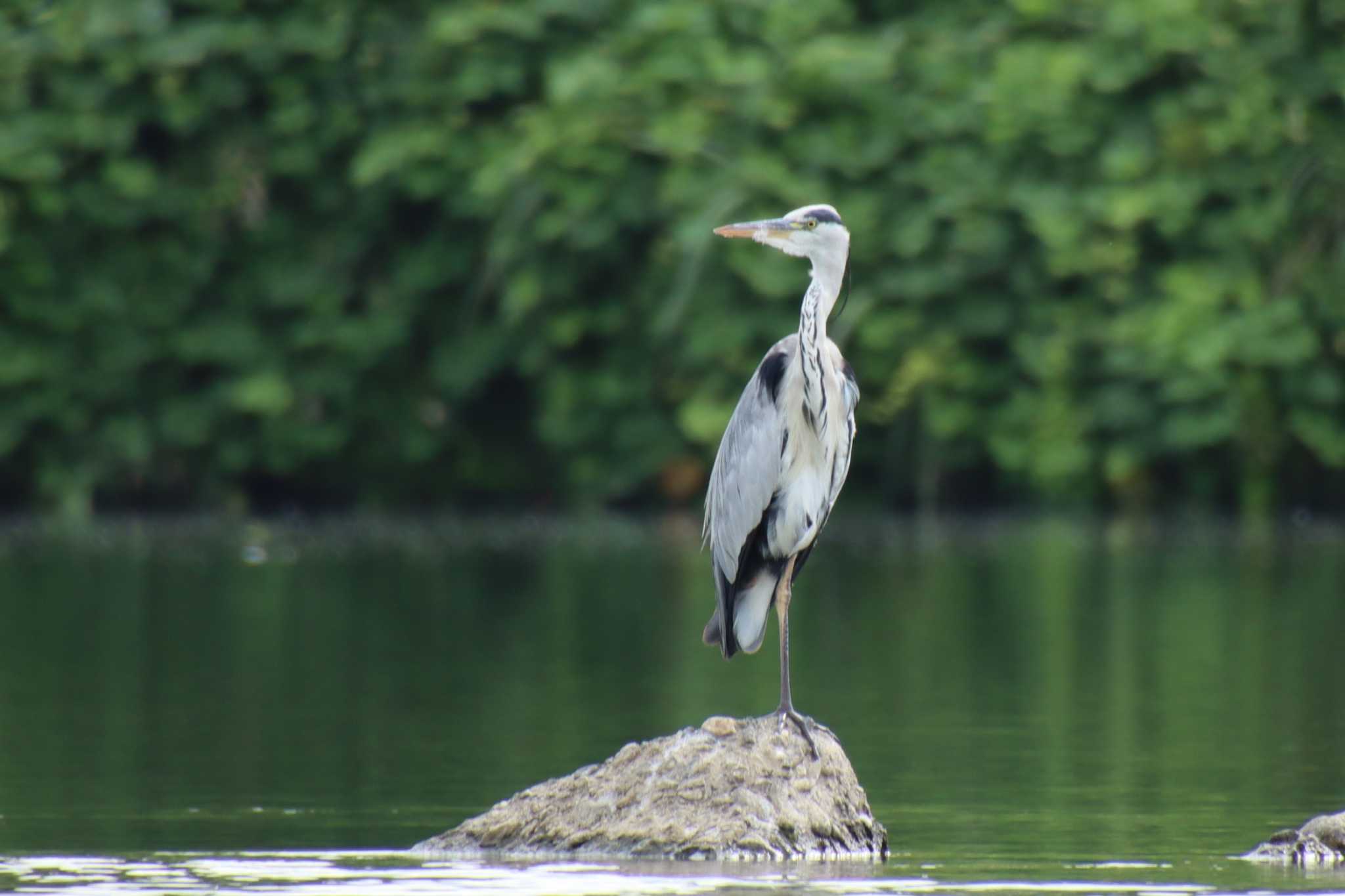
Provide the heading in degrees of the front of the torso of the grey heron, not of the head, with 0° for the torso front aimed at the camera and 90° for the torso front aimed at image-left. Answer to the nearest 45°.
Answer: approximately 315°
